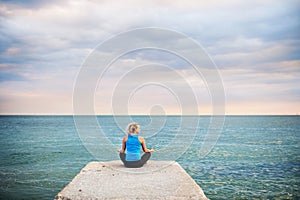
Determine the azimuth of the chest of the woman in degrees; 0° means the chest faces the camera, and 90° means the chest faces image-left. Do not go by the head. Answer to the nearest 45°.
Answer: approximately 180°
